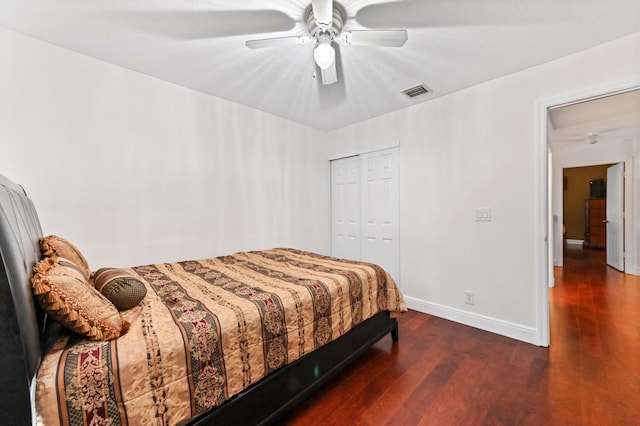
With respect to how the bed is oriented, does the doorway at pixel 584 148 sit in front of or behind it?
in front

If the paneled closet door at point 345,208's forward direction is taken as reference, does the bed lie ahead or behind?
ahead

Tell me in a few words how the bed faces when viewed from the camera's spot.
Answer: facing away from the viewer and to the right of the viewer

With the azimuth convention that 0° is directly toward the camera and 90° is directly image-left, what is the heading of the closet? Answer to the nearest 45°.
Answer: approximately 45°

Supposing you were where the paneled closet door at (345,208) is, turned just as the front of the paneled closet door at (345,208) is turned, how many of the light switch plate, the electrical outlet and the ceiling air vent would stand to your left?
3

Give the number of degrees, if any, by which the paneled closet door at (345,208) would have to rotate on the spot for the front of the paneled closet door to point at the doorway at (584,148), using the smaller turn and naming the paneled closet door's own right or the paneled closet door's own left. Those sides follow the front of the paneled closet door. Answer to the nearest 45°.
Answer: approximately 135° to the paneled closet door's own left

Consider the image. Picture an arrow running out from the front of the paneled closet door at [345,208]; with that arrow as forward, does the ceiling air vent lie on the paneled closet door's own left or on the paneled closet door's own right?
on the paneled closet door's own left

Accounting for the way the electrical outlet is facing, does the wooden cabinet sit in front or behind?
behind

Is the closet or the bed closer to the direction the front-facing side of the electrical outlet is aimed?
the bed
